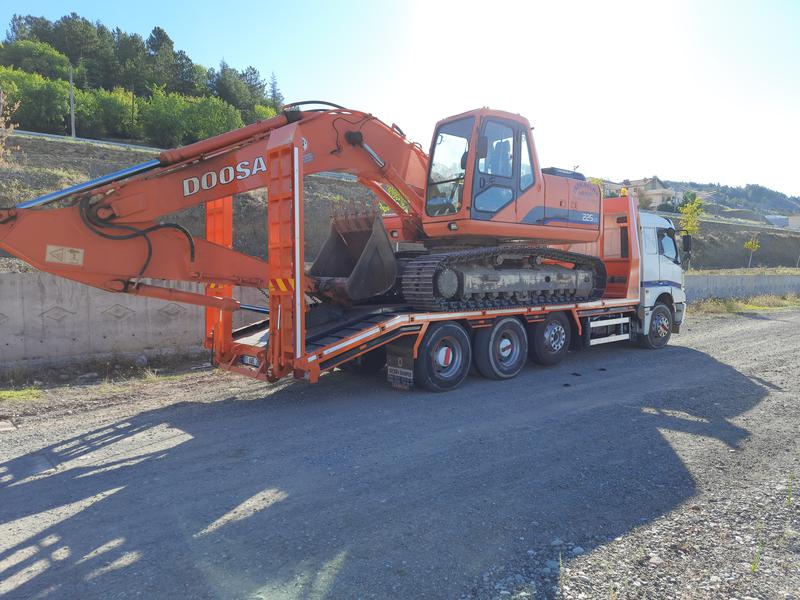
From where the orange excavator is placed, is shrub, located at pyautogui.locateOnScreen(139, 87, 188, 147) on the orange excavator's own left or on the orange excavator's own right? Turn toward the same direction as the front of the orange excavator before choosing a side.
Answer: on the orange excavator's own right

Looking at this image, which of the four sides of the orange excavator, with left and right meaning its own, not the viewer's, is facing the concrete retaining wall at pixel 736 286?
back

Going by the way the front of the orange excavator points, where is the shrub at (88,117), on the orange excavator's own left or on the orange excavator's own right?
on the orange excavator's own right

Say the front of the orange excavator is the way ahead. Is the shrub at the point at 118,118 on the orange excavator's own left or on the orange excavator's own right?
on the orange excavator's own right

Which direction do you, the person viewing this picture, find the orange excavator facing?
facing the viewer and to the left of the viewer

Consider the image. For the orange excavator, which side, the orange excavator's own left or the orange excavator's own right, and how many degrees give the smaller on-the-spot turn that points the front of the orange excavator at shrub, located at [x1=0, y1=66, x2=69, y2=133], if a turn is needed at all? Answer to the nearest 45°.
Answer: approximately 90° to the orange excavator's own right
